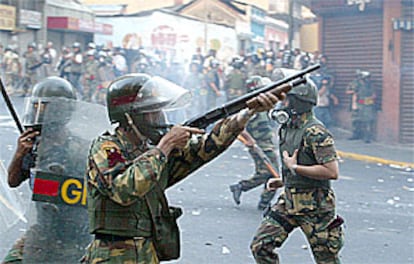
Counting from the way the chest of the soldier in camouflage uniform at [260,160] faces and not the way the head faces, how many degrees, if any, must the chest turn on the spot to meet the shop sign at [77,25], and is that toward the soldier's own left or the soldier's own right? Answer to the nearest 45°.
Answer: approximately 90° to the soldier's own left

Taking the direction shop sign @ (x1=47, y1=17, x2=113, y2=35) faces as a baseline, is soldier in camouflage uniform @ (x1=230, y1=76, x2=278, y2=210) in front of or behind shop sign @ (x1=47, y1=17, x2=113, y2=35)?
in front

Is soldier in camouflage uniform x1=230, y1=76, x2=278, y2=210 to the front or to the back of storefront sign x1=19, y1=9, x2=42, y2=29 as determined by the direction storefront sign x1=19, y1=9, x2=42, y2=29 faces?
to the front

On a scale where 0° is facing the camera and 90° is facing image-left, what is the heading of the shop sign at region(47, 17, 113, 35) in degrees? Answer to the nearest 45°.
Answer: approximately 315°

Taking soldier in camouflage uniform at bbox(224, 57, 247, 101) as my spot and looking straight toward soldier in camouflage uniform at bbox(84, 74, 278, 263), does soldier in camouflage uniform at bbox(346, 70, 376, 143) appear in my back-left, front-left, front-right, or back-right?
front-left

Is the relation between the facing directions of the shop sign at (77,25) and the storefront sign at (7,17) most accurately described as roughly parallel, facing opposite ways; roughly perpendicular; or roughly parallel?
roughly parallel

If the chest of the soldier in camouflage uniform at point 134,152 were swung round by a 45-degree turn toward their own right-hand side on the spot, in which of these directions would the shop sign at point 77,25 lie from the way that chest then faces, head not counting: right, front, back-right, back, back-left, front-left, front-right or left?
back-left

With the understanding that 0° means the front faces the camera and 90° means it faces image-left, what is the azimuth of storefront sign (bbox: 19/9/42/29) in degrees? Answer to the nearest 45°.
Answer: approximately 315°

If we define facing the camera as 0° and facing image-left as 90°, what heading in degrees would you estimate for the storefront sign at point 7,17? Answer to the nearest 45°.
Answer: approximately 315°

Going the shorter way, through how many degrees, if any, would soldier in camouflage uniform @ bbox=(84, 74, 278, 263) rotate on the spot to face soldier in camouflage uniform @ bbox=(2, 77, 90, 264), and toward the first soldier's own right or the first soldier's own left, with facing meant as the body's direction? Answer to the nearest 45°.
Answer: approximately 135° to the first soldier's own left

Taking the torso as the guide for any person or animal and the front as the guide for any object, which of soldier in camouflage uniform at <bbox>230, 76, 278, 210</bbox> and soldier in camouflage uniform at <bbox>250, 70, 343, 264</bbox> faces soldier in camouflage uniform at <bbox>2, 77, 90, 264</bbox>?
soldier in camouflage uniform at <bbox>250, 70, 343, 264</bbox>
